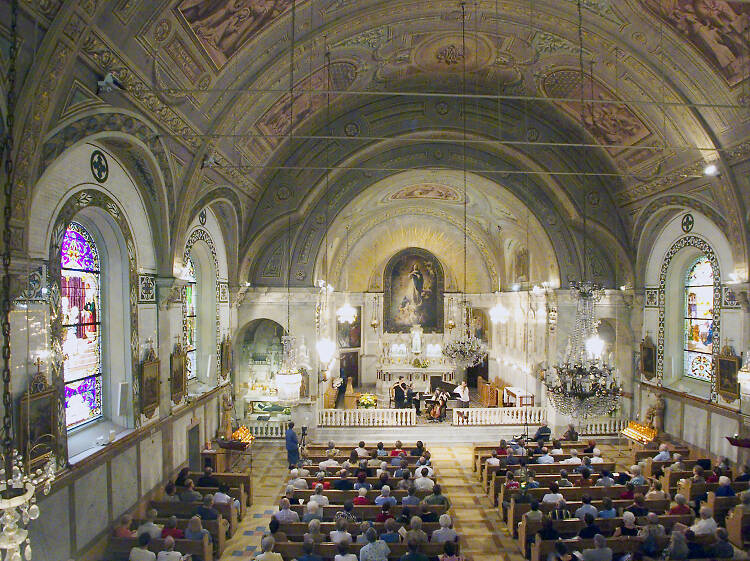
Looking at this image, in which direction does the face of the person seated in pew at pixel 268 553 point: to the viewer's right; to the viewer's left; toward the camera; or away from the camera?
away from the camera

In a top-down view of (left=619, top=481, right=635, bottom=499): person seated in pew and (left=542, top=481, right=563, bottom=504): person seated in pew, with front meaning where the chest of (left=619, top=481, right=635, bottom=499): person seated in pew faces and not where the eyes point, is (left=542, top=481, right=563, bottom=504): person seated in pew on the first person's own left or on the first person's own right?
on the first person's own left

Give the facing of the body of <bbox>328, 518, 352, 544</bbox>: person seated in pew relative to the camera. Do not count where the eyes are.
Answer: away from the camera

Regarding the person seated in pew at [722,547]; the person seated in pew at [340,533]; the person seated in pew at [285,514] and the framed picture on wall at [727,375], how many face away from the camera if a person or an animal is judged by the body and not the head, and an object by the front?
3

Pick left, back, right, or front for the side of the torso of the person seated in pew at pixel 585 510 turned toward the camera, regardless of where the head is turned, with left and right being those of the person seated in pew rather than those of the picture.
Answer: back

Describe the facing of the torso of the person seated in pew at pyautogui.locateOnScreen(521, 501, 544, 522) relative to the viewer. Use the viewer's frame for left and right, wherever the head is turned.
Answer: facing away from the viewer

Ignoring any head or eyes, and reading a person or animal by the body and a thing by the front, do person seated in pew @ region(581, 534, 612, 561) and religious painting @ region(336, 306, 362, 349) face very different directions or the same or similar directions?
very different directions

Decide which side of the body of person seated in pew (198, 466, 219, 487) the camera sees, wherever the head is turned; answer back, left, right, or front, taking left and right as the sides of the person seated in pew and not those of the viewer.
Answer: back

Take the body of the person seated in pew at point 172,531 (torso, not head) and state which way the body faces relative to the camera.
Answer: away from the camera

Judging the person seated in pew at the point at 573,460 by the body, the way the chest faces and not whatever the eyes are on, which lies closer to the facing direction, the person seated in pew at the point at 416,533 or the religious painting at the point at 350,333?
the religious painting

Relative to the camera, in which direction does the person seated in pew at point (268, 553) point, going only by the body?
away from the camera

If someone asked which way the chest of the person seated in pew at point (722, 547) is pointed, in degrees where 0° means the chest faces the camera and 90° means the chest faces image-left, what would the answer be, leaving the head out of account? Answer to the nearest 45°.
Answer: approximately 180°

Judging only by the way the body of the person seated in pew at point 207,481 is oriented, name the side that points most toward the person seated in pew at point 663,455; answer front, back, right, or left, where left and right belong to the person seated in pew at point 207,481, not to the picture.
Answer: right

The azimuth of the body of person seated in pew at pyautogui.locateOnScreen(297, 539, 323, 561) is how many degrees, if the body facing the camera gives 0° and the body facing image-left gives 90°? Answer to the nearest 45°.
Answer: approximately 180°

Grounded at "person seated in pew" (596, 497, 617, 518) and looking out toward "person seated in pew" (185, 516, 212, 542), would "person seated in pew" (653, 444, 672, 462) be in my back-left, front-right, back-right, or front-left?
back-right

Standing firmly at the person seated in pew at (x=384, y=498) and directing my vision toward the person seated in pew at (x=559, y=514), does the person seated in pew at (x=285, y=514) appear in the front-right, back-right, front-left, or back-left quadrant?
back-right
